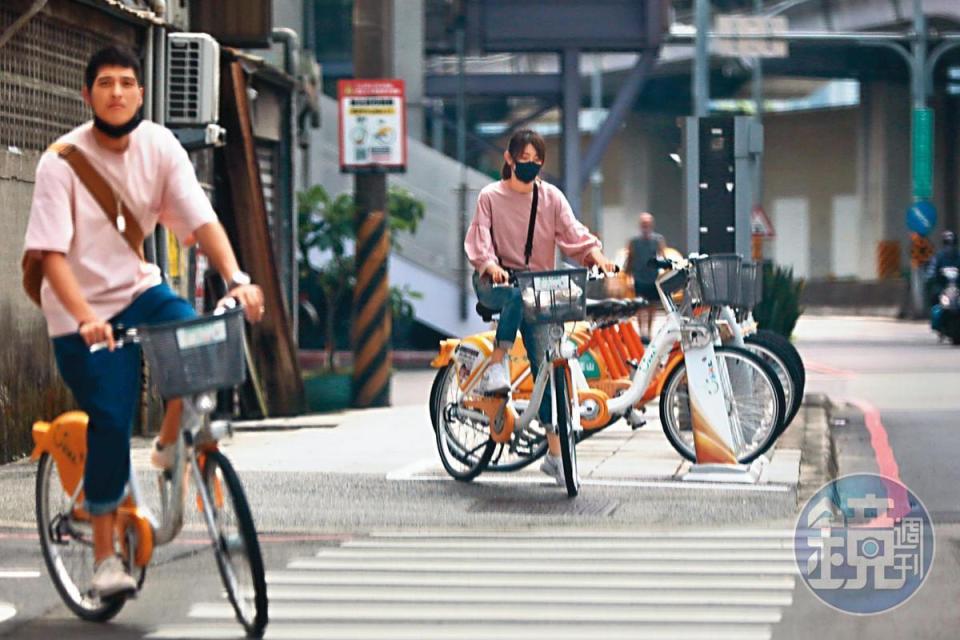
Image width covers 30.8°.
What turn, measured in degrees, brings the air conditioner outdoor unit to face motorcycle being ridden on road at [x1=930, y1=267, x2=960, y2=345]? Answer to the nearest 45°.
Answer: approximately 45° to its left

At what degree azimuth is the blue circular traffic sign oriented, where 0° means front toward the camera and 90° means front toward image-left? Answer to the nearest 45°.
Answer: approximately 0°

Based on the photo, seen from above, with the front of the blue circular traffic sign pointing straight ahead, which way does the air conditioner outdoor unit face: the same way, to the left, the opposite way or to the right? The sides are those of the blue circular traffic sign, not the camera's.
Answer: to the left

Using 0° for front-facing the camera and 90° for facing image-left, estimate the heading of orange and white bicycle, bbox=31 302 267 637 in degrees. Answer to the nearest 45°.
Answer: approximately 315°

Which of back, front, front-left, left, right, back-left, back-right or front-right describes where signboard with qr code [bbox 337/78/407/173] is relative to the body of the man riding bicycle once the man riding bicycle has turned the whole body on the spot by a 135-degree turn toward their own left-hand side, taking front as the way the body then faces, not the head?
front

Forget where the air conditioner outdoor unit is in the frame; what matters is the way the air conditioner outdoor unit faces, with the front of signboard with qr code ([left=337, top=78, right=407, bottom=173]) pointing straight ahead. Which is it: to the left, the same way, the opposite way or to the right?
to the left

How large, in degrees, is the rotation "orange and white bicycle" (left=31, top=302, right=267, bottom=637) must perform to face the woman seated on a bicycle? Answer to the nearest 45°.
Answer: approximately 90° to its left

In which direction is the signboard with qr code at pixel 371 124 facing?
toward the camera

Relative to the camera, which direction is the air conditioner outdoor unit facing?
to the viewer's right

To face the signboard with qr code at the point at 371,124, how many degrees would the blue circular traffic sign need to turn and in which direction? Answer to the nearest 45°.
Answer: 0° — it already faces it

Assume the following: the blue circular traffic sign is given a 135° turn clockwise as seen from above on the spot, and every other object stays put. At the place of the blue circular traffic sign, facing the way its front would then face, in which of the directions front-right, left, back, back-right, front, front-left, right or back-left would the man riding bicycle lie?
back-left
